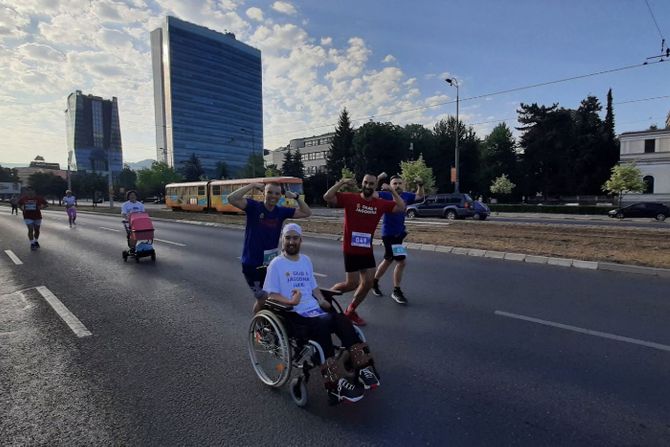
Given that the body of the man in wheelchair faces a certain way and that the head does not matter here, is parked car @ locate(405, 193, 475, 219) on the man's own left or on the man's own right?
on the man's own left

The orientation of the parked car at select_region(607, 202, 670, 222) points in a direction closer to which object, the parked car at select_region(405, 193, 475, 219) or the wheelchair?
the parked car

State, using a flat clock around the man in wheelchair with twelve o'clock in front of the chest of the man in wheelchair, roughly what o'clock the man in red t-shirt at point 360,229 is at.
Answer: The man in red t-shirt is roughly at 8 o'clock from the man in wheelchair.

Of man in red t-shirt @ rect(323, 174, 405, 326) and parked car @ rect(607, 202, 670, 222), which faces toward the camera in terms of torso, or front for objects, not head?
the man in red t-shirt

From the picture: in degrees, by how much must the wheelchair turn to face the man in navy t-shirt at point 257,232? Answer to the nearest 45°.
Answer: approximately 135° to its left

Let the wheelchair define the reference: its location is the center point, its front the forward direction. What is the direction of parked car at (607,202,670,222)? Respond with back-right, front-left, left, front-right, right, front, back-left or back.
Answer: left

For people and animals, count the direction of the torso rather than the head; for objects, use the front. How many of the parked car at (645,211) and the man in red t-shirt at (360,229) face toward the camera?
1

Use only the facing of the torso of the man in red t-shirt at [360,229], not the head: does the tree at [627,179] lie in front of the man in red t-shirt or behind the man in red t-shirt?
behind

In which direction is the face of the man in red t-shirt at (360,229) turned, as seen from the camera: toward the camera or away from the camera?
toward the camera

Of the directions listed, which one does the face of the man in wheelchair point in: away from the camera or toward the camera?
toward the camera

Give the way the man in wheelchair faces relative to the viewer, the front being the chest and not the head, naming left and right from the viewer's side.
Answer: facing the viewer and to the right of the viewer

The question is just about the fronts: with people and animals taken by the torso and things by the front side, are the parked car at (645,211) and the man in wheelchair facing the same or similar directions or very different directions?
very different directions

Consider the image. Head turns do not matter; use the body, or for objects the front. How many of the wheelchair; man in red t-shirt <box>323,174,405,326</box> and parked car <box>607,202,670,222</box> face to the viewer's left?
1

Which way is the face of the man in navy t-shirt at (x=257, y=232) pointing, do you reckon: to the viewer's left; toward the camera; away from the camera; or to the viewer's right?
toward the camera

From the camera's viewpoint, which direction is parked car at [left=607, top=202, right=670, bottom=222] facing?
to the viewer's left
